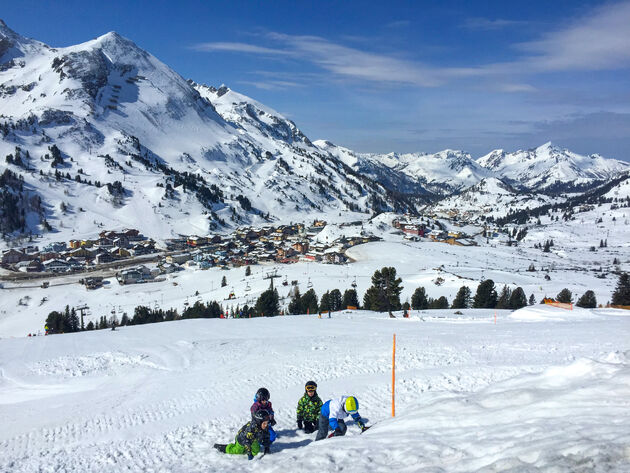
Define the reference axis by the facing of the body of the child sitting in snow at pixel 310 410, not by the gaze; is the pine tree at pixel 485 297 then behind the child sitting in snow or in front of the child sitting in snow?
behind

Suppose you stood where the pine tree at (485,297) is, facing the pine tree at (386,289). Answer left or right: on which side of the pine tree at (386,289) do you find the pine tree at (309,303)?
right

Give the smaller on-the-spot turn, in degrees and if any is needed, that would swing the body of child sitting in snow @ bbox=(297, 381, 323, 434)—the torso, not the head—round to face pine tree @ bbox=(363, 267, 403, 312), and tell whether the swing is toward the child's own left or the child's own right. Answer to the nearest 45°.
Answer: approximately 180°

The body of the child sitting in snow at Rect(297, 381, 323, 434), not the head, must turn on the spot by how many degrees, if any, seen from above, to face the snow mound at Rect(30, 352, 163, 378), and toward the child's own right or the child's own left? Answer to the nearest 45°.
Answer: approximately 135° to the child's own right

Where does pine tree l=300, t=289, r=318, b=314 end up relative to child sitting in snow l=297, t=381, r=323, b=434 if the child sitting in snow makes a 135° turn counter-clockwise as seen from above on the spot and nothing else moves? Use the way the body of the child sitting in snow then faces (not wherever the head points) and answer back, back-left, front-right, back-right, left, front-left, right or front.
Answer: front-left

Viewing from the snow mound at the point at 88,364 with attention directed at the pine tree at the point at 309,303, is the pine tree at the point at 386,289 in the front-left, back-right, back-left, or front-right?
front-right

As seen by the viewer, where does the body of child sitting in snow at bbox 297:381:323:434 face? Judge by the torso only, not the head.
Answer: toward the camera

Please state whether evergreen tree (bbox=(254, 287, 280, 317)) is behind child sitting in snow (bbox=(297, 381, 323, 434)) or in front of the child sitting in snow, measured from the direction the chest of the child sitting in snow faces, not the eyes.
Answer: behind

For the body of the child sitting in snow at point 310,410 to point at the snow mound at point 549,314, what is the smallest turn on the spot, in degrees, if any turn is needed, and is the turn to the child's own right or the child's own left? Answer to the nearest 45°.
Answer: approximately 135° to the child's own left
